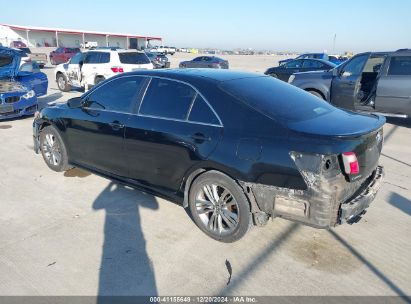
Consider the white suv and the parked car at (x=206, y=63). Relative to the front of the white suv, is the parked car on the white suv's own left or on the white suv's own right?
on the white suv's own right

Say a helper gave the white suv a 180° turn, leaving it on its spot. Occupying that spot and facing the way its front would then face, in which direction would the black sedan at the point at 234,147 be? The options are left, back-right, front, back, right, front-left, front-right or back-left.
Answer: front-right

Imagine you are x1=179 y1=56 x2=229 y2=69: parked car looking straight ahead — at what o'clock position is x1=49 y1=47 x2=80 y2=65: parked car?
x1=49 y1=47 x2=80 y2=65: parked car is roughly at 11 o'clock from x1=179 y1=56 x2=229 y2=69: parked car.

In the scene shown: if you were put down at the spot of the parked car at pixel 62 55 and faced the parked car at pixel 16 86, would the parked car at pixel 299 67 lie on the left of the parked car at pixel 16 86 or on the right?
left

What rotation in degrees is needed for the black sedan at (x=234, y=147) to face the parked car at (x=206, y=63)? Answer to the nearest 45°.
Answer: approximately 45° to its right

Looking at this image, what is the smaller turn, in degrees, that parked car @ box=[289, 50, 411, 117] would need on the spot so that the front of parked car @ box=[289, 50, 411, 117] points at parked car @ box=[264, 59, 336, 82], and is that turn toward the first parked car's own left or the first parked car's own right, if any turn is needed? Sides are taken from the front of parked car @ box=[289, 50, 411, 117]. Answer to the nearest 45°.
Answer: approximately 90° to the first parked car's own right

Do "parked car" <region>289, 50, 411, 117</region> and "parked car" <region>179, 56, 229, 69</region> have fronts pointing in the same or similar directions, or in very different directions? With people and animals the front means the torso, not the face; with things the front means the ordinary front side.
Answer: same or similar directions

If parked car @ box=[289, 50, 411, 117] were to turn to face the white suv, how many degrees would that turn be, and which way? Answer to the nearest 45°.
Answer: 0° — it already faces it

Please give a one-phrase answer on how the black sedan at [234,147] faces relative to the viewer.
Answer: facing away from the viewer and to the left of the viewer

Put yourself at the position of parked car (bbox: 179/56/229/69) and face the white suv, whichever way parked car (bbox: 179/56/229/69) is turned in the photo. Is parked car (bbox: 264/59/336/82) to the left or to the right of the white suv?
left

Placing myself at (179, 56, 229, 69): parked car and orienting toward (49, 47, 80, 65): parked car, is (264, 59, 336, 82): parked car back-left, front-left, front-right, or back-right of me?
back-left

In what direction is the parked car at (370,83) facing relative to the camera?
to the viewer's left

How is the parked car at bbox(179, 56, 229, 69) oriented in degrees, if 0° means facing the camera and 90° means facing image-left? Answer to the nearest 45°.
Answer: approximately 90°

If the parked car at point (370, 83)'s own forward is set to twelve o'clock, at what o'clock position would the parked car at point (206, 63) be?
the parked car at point (206, 63) is roughly at 2 o'clock from the parked car at point (370, 83).
